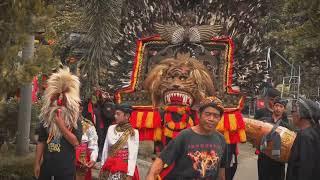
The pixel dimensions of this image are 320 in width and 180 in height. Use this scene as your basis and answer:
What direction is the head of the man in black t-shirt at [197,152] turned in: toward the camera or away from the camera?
toward the camera

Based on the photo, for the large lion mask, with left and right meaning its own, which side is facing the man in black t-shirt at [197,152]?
front

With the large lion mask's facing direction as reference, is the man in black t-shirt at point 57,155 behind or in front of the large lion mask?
in front

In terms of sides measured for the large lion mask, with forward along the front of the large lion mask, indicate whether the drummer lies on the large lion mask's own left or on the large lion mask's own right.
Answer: on the large lion mask's own left

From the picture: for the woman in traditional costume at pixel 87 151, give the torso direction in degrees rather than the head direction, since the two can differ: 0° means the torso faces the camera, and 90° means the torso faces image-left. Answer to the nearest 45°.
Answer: approximately 45°

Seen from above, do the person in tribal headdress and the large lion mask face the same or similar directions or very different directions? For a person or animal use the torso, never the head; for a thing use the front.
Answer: same or similar directions

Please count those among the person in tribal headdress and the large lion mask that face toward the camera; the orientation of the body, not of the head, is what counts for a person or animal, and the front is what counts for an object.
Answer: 2

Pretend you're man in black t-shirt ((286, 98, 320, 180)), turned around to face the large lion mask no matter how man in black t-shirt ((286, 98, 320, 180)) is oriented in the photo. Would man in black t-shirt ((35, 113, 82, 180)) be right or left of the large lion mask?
left

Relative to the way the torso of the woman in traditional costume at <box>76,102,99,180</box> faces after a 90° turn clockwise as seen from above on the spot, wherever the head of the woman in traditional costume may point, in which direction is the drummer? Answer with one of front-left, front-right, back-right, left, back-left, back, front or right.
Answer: back-right

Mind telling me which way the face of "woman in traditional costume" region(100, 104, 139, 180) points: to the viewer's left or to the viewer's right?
to the viewer's left

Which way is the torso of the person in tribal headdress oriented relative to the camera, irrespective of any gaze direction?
toward the camera

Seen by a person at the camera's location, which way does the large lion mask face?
facing the viewer

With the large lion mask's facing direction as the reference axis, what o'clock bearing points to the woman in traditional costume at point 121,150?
The woman in traditional costume is roughly at 1 o'clock from the large lion mask.

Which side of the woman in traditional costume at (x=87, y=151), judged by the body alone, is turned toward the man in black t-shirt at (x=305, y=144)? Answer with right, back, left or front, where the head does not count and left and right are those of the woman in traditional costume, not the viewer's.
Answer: left

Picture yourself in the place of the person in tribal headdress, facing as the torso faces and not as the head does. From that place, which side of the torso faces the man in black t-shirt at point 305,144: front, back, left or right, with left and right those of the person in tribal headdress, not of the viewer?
left
